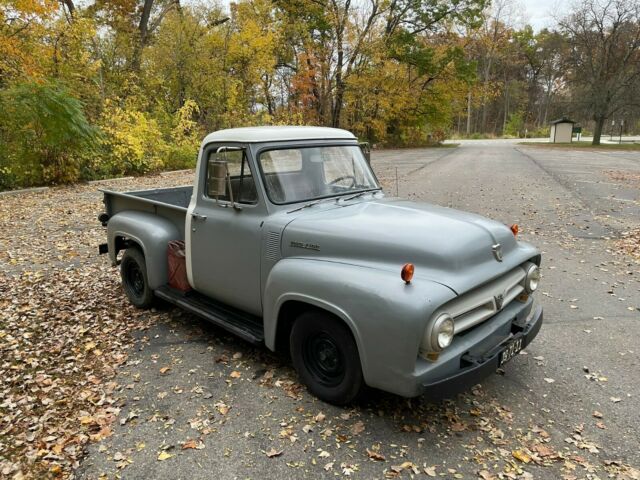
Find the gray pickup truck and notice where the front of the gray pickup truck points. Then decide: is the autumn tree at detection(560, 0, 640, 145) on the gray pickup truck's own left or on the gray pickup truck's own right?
on the gray pickup truck's own left

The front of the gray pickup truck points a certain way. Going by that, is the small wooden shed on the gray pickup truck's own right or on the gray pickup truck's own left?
on the gray pickup truck's own left

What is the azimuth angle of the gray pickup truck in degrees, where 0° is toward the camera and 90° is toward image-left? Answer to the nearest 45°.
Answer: approximately 315°

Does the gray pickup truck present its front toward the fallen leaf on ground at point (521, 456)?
yes
